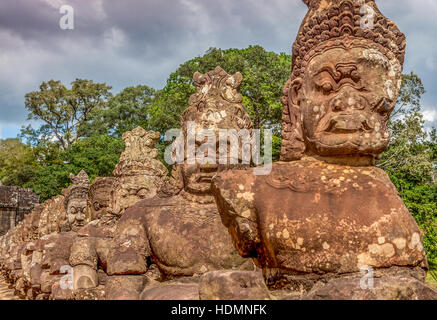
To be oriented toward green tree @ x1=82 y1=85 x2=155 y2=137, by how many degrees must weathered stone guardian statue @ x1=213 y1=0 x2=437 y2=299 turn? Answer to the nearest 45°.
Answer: approximately 180°

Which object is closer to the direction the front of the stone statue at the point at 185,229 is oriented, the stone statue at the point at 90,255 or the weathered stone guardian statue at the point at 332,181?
the weathered stone guardian statue

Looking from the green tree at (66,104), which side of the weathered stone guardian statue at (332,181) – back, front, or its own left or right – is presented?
back

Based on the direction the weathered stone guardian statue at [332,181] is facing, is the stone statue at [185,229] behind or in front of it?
behind

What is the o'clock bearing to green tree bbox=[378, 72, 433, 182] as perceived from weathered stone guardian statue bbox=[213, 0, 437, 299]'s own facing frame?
The green tree is roughly at 8 o'clock from the weathered stone guardian statue.

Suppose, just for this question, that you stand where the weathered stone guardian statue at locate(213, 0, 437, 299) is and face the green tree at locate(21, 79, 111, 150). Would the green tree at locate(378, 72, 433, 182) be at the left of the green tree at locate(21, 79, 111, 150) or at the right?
right

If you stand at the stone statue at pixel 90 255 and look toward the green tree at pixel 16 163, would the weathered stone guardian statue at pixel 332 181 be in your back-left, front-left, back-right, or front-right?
back-right

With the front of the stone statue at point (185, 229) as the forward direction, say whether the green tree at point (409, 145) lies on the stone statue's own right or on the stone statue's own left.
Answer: on the stone statue's own left

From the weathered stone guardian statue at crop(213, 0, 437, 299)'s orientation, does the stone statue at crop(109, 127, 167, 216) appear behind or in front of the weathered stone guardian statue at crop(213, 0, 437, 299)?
behind
